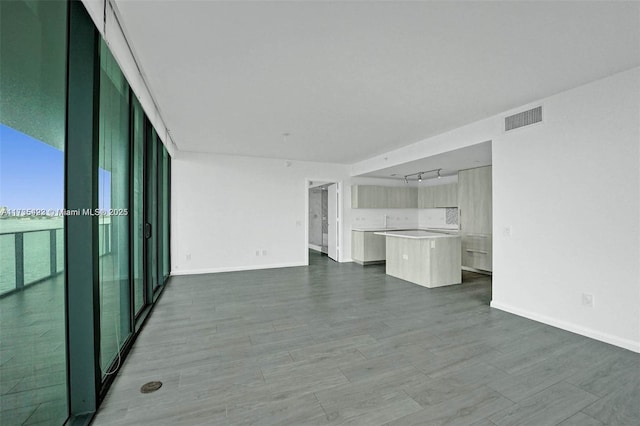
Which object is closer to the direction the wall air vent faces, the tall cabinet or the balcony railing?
the balcony railing

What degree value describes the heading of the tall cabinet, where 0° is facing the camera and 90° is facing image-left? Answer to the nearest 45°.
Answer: approximately 45°

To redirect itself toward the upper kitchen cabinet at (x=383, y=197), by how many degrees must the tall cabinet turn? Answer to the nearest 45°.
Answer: approximately 45° to its right

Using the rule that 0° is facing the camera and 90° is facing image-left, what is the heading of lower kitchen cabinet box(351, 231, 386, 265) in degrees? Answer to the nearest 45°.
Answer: approximately 315°

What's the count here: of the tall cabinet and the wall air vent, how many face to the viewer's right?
0

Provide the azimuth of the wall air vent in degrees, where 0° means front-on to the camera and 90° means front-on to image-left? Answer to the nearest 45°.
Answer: approximately 45°

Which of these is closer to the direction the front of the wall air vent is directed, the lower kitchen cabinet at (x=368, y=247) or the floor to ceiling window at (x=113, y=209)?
the floor to ceiling window

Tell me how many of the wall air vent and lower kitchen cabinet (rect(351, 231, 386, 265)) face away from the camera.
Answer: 0

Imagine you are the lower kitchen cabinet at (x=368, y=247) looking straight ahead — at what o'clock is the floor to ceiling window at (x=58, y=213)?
The floor to ceiling window is roughly at 2 o'clock from the lower kitchen cabinet.

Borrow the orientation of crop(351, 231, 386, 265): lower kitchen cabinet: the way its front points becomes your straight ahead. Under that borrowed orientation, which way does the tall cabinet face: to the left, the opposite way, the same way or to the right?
to the right
